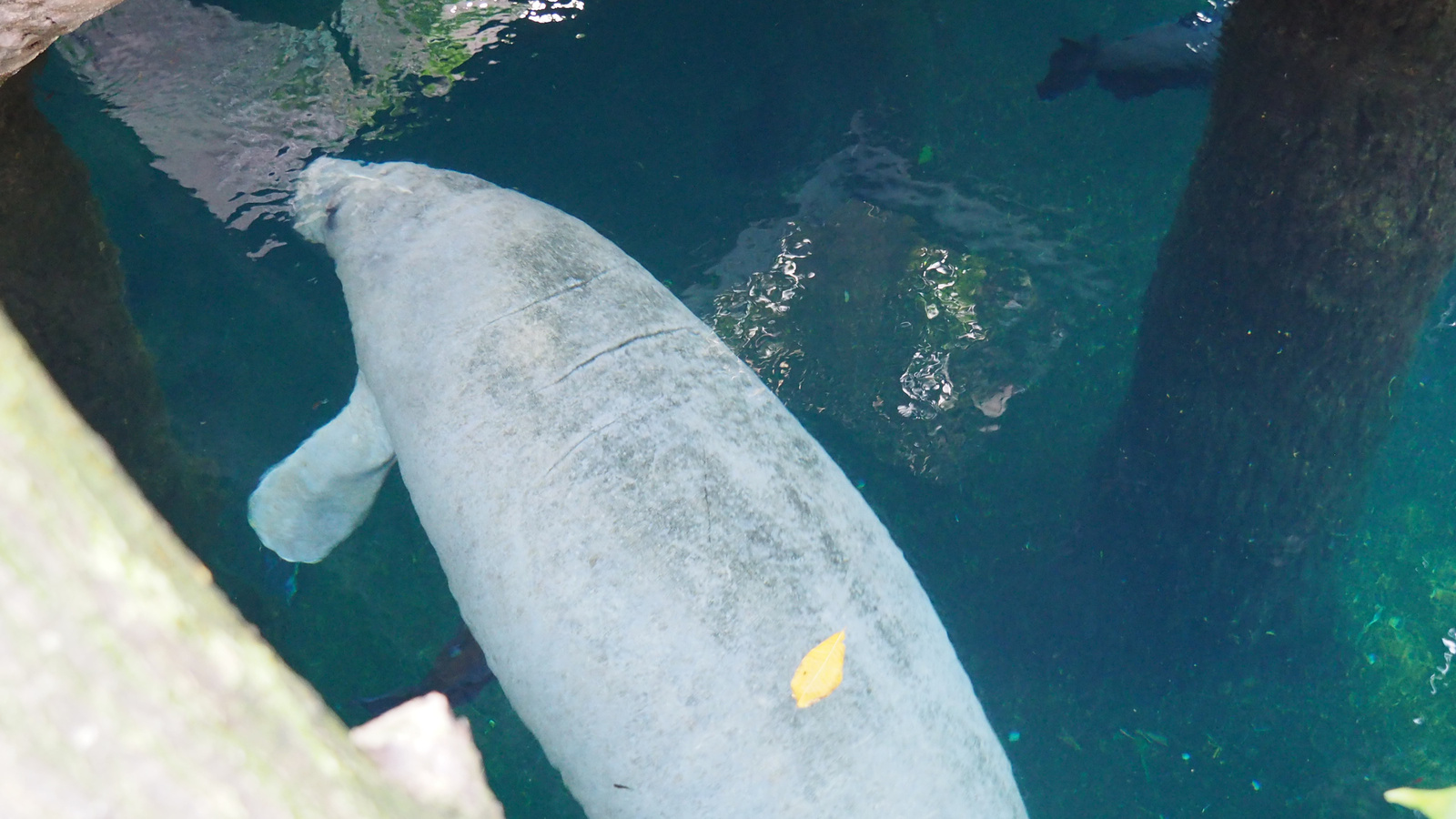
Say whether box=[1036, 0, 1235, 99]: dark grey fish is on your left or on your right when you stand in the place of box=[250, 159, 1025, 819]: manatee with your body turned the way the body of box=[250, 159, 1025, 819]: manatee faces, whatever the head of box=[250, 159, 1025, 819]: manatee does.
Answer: on your right

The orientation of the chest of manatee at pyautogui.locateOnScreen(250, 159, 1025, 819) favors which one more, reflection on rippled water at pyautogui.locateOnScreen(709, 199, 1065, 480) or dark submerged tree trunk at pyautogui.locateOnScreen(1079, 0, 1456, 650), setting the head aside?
the reflection on rippled water

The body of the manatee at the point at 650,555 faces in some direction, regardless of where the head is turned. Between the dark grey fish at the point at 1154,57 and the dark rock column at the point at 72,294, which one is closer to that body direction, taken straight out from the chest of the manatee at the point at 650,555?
the dark rock column

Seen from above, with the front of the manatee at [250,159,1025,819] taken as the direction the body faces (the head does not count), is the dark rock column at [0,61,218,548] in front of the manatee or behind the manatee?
in front

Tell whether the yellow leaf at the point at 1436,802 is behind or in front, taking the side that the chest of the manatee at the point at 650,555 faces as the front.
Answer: behind

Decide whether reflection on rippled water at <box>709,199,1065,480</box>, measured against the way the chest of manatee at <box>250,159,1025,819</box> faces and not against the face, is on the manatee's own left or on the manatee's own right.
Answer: on the manatee's own right

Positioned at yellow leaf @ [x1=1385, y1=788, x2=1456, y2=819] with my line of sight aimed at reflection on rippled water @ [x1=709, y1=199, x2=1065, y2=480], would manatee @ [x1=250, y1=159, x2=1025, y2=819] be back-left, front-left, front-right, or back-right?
front-left

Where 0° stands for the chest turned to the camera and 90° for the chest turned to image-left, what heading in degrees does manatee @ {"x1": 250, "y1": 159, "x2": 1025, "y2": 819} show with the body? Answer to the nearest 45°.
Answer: approximately 135°
